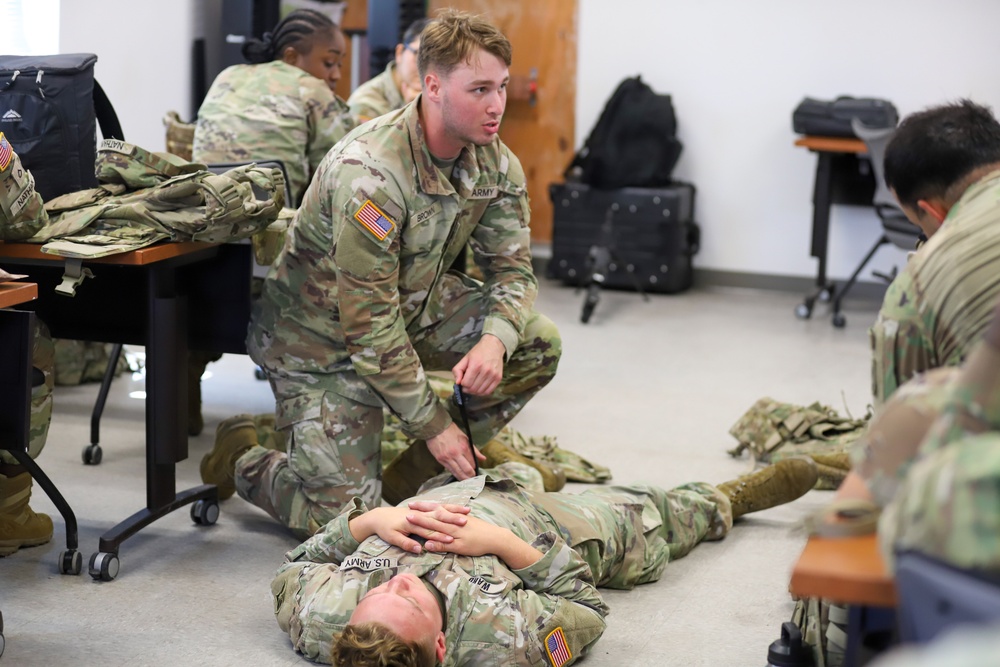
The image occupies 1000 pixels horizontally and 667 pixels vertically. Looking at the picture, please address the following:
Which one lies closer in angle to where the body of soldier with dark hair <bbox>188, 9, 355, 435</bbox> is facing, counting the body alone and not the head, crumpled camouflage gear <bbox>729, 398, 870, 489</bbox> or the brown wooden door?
the brown wooden door

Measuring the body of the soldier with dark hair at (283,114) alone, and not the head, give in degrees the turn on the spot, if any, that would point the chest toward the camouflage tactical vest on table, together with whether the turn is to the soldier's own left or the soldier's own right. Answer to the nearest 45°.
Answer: approximately 135° to the soldier's own right

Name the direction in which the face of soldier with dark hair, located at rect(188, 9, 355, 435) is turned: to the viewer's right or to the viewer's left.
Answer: to the viewer's right

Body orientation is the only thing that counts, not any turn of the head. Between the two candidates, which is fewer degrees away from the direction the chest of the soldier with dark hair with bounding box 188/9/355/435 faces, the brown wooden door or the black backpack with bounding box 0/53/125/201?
the brown wooden door

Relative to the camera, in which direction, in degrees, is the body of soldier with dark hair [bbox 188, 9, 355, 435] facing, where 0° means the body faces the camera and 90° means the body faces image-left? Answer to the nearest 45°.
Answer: approximately 225°

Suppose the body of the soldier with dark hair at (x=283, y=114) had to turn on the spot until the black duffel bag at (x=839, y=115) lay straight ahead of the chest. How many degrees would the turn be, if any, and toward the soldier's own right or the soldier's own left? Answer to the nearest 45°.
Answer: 0° — they already face it

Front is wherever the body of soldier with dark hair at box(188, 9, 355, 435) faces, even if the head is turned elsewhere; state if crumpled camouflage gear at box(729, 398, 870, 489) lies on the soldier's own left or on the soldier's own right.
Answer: on the soldier's own right
